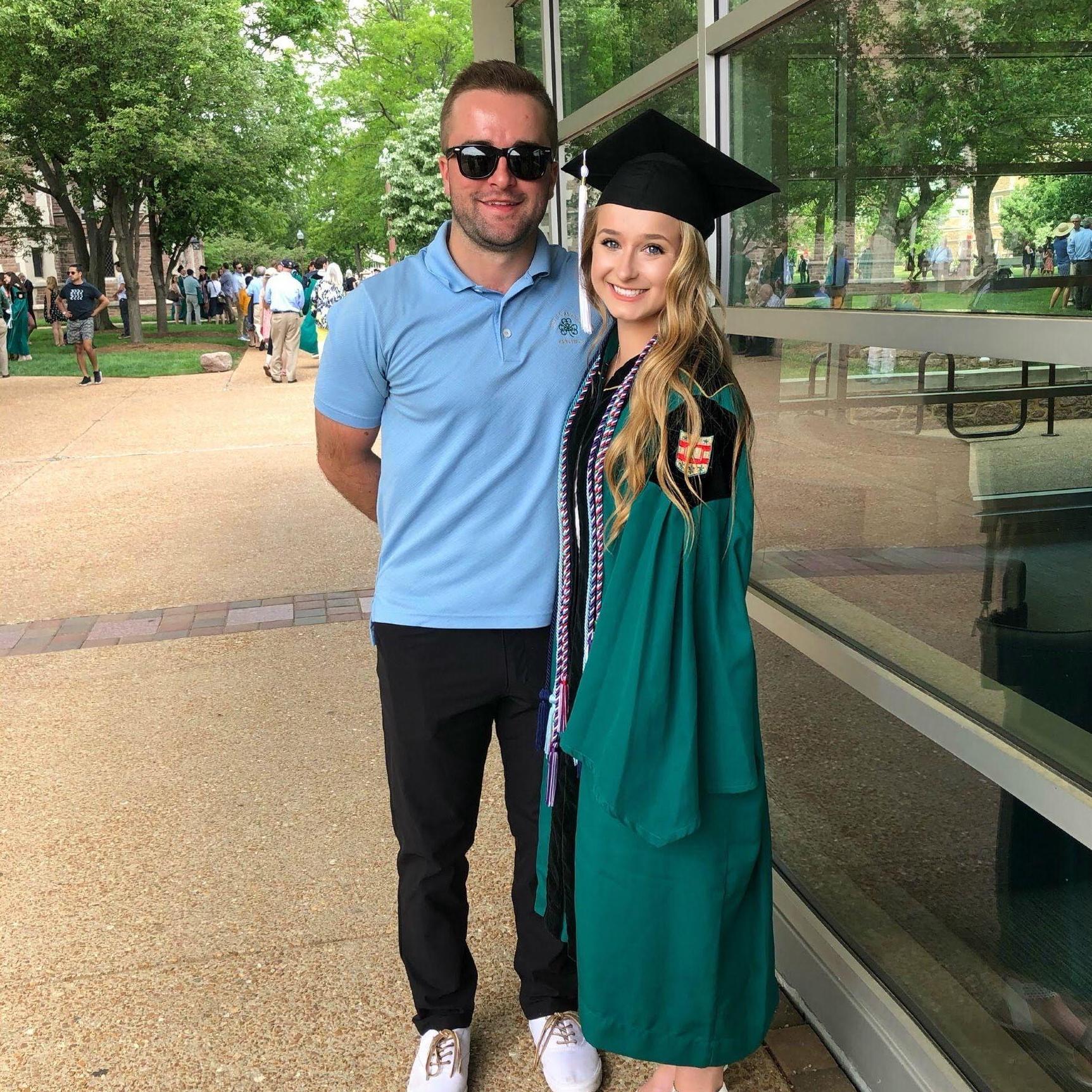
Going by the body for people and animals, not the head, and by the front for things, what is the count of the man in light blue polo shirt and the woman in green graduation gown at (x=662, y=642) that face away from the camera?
0

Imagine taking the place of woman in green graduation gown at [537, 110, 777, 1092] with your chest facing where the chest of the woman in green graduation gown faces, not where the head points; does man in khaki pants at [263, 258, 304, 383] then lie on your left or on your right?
on your right

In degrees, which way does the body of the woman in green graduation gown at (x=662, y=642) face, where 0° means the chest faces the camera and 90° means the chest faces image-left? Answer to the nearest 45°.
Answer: approximately 45°

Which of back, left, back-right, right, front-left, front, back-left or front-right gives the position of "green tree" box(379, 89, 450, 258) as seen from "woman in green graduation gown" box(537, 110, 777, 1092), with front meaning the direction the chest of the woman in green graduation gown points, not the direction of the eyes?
back-right

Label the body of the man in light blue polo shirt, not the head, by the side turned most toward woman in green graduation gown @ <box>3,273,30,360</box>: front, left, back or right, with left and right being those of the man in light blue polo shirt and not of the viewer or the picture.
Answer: back

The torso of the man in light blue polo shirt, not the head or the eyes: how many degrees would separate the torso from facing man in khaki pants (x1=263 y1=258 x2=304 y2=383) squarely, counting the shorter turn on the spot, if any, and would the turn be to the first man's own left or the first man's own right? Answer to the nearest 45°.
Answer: approximately 180°

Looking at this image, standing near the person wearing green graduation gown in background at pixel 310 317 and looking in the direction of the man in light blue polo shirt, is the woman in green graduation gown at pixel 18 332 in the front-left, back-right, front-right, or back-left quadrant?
back-right

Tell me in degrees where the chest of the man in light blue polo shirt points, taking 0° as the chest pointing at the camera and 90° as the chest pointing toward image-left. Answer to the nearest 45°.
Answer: approximately 0°

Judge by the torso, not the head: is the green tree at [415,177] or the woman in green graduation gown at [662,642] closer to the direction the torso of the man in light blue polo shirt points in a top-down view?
the woman in green graduation gown

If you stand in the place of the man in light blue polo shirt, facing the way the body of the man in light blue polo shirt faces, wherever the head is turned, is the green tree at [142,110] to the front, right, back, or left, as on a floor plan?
back

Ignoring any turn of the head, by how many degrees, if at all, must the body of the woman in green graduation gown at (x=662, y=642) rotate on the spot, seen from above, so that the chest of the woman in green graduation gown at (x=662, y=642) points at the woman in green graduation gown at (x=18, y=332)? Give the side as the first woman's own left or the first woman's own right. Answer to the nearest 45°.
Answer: approximately 90° to the first woman's own right
